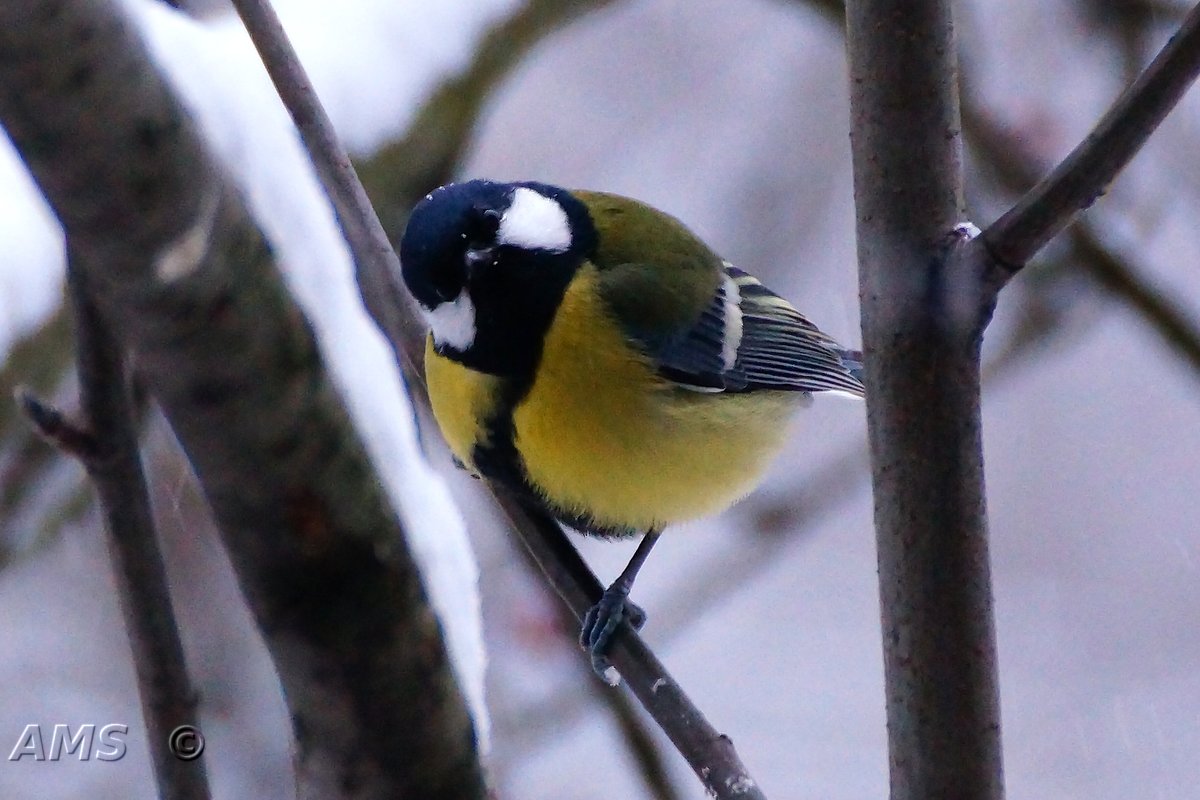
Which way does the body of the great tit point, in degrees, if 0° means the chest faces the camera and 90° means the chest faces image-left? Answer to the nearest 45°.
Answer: approximately 45°

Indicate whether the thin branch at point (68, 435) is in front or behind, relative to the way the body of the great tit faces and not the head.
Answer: in front

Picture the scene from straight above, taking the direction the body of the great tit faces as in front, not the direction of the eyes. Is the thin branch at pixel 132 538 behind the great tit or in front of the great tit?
in front
